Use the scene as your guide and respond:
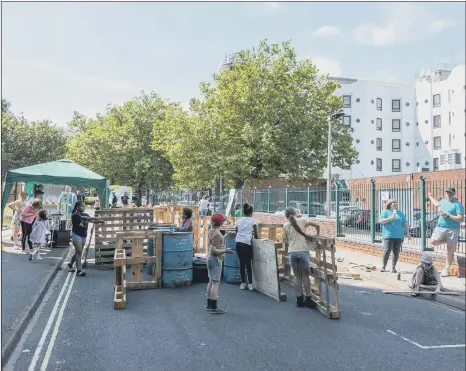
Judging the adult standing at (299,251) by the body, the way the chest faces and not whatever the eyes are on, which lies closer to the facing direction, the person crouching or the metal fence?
the metal fence

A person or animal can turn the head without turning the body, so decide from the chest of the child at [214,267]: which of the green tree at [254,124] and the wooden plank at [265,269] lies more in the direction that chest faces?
the wooden plank

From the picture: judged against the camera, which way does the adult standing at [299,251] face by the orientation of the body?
away from the camera

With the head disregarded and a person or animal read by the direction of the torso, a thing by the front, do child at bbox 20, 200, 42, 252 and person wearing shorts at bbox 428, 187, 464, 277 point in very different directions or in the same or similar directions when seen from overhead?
very different directions

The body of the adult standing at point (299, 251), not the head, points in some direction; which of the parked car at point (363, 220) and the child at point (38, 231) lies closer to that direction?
the parked car

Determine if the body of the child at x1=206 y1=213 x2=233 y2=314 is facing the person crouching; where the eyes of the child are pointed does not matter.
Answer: yes

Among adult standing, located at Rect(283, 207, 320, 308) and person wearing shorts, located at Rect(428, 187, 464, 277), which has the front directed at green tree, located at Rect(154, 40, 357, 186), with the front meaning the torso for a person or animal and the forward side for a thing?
the adult standing

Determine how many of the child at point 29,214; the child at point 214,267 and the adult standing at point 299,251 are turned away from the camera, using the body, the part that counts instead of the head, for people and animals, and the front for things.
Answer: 1

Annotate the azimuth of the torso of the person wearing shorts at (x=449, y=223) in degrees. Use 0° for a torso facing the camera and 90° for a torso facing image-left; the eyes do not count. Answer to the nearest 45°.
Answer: approximately 45°
